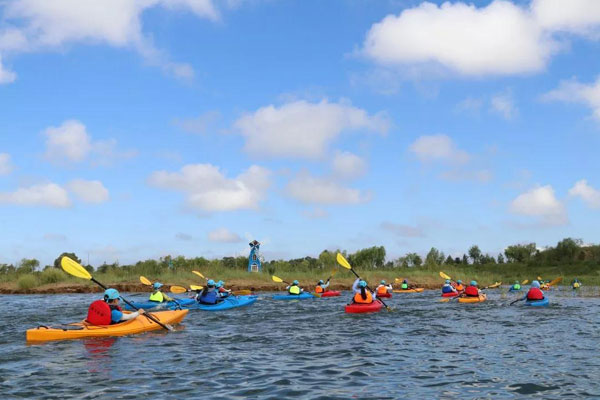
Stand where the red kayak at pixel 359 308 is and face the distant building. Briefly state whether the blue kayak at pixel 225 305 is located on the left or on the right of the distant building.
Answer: left

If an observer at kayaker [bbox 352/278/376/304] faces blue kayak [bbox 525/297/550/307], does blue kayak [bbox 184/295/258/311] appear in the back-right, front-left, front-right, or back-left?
back-left

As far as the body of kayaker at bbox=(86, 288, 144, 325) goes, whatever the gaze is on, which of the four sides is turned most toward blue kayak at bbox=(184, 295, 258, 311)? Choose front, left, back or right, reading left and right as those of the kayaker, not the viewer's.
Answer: front

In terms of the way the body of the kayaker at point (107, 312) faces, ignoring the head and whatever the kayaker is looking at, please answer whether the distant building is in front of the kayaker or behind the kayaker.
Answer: in front

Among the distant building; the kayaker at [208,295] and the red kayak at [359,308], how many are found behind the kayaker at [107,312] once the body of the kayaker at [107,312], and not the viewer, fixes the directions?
0

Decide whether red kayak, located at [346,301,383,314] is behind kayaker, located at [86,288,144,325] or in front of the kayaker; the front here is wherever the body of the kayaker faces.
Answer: in front

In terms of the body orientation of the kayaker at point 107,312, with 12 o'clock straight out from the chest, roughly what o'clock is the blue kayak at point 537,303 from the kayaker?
The blue kayak is roughly at 1 o'clock from the kayaker.

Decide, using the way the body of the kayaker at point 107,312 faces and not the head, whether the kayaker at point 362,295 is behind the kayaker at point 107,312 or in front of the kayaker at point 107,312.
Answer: in front

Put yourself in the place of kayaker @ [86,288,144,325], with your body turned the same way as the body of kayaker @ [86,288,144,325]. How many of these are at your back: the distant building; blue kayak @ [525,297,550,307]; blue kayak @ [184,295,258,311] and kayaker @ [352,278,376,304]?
0

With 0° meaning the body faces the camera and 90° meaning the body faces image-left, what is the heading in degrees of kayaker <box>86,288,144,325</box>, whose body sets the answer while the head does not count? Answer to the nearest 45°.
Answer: approximately 225°

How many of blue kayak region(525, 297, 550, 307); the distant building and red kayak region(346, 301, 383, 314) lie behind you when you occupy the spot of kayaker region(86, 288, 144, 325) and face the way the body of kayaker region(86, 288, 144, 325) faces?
0

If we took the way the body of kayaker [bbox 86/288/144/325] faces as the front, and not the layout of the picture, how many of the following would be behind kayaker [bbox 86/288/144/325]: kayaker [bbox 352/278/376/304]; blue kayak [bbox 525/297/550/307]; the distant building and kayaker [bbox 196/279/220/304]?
0
